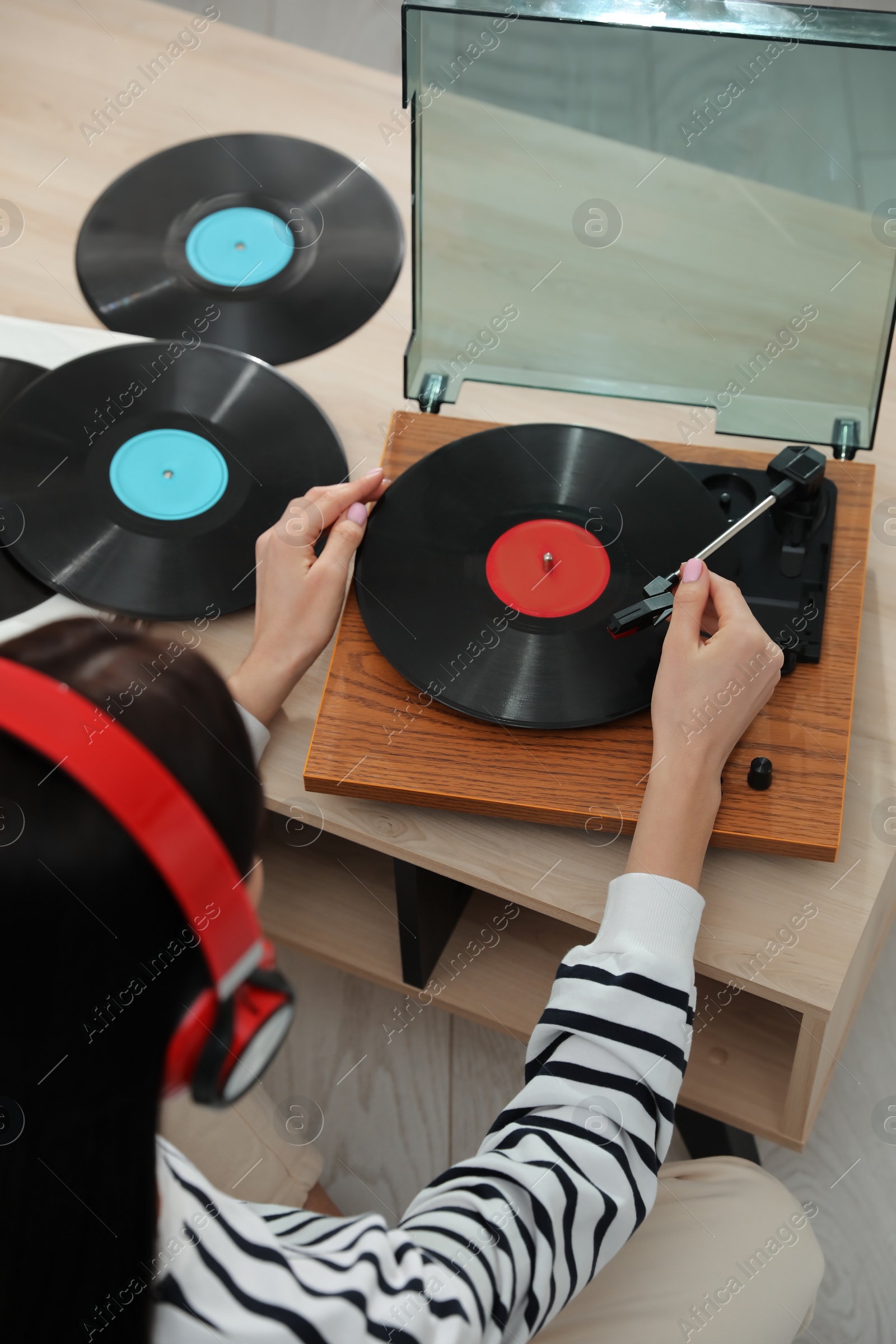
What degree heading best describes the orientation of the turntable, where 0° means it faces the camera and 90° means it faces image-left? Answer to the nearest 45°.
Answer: approximately 0°

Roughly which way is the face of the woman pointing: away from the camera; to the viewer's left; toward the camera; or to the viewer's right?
away from the camera

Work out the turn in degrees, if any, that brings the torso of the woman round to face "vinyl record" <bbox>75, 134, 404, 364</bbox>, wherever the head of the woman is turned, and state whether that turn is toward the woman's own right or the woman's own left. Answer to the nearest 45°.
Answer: approximately 90° to the woman's own left

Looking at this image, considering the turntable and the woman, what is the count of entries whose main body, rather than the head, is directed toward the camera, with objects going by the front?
1

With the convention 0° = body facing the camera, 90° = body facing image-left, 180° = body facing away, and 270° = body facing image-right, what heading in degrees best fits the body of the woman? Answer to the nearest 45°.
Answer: approximately 225°
